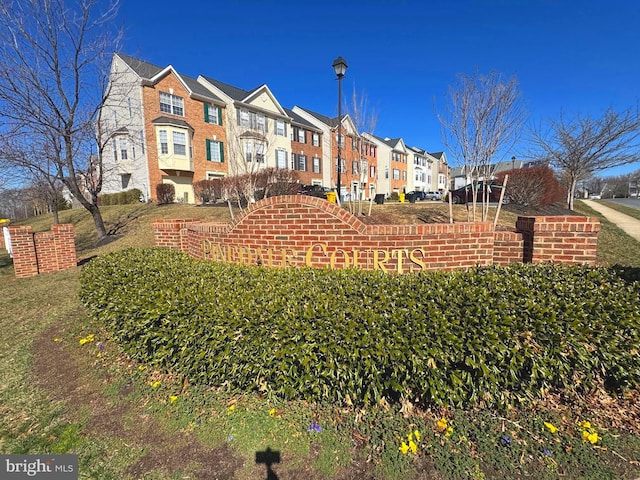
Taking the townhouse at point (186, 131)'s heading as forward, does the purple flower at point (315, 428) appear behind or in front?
in front

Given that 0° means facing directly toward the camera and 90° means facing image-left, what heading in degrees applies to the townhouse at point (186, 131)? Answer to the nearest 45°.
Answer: approximately 315°

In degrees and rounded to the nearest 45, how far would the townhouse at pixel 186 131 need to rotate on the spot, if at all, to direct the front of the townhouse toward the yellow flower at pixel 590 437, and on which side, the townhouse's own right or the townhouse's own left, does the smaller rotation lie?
approximately 45° to the townhouse's own right

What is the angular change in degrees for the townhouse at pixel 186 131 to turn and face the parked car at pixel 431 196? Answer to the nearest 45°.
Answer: approximately 90° to its left

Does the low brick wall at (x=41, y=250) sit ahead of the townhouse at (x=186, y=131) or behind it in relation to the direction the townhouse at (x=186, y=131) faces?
ahead

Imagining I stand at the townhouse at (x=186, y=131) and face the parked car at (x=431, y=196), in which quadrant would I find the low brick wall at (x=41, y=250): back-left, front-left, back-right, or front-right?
back-right

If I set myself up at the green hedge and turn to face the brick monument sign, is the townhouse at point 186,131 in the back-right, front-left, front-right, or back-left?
front-left

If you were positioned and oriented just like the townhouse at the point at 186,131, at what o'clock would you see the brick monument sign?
The brick monument sign is roughly at 1 o'clock from the townhouse.

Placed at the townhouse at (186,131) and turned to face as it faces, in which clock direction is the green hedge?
The green hedge is roughly at 1 o'clock from the townhouse.
